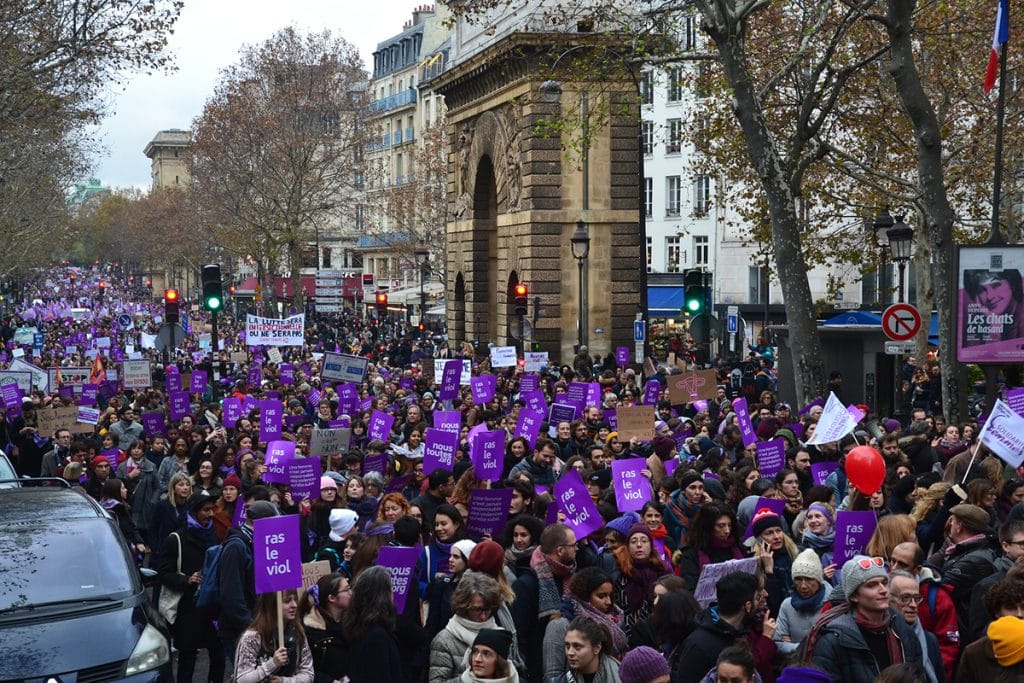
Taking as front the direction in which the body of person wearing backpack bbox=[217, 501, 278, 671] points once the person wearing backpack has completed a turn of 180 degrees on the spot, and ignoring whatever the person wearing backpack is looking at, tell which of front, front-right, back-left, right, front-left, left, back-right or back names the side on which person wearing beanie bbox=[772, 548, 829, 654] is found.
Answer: back-left

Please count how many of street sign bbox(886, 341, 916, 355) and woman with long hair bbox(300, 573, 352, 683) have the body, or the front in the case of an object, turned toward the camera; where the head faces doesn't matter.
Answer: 1

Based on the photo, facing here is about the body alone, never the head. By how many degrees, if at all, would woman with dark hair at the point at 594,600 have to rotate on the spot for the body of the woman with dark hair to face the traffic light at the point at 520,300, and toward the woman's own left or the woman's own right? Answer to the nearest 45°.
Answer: approximately 135° to the woman's own left

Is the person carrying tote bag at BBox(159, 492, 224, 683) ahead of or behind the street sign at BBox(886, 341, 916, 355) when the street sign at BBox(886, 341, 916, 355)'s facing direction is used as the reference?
ahead

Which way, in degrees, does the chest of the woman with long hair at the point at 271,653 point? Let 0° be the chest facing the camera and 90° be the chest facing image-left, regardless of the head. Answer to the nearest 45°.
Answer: approximately 315°

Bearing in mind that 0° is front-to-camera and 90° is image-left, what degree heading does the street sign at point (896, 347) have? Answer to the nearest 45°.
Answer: approximately 0°

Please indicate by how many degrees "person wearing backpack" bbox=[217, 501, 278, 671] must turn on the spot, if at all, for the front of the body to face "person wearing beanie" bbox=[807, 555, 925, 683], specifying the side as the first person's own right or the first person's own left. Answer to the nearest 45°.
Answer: approximately 45° to the first person's own right

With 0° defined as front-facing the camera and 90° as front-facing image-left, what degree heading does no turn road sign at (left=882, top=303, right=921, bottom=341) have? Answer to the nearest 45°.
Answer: approximately 0°
